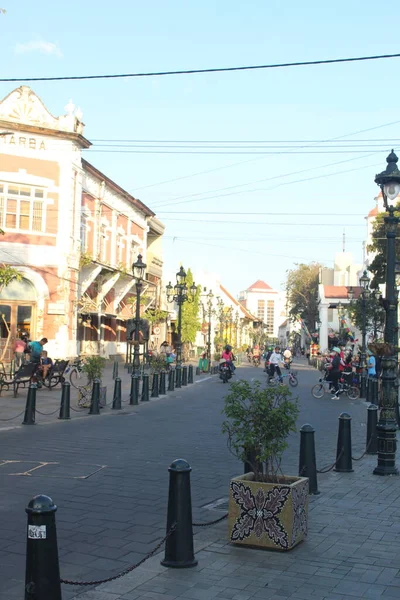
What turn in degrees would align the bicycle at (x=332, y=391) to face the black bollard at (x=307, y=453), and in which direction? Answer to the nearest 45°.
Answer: approximately 90° to its left

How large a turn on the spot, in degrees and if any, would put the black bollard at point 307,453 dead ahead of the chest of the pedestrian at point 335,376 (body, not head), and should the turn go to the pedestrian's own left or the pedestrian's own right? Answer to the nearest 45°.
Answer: approximately 90° to the pedestrian's own left

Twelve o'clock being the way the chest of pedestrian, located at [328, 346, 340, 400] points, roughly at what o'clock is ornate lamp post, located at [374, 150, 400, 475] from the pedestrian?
The ornate lamp post is roughly at 9 o'clock from the pedestrian.

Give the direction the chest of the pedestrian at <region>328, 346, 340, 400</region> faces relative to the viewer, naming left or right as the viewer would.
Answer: facing to the left of the viewer

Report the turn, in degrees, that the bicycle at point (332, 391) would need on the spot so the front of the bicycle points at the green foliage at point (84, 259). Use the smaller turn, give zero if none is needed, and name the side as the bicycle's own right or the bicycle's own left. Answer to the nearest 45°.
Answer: approximately 45° to the bicycle's own right

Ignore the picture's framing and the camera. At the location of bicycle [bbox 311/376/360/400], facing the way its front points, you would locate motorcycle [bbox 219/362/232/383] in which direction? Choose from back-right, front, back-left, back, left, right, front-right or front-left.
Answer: front-right

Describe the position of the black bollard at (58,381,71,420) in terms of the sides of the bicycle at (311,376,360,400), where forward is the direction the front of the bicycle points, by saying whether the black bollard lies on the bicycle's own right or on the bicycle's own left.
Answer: on the bicycle's own left

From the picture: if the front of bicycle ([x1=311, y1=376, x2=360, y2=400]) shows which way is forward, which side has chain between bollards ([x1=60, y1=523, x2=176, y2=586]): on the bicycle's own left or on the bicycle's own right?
on the bicycle's own left

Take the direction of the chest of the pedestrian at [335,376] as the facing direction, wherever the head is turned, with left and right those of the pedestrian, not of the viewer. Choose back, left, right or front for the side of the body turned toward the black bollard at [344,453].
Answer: left

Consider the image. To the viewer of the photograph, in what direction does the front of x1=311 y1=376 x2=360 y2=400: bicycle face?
facing to the left of the viewer
